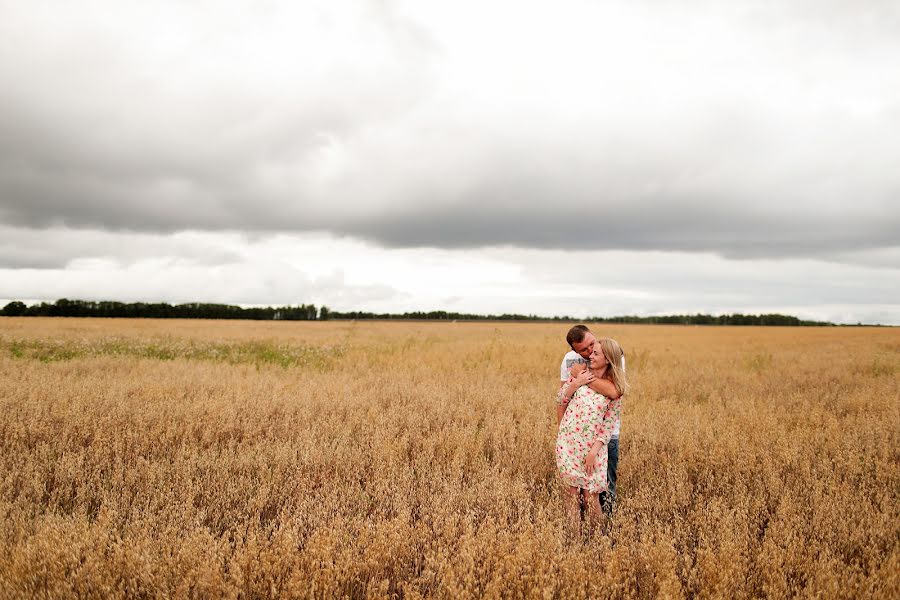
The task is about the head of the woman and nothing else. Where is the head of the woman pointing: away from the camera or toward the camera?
toward the camera

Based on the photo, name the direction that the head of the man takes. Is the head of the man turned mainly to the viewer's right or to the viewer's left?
to the viewer's right

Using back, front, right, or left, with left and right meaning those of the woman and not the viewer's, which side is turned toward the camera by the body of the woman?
front
